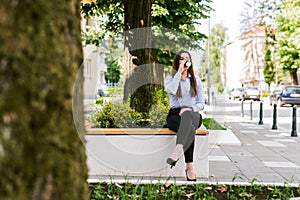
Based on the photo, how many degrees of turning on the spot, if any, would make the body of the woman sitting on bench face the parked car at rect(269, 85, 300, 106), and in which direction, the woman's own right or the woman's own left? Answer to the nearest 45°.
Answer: approximately 180°

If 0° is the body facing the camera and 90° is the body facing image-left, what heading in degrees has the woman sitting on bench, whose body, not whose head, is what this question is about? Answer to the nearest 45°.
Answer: approximately 0°

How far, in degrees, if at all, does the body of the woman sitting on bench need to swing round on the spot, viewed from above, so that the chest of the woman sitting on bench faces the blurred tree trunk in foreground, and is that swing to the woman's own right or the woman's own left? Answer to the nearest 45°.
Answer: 0° — they already face it
